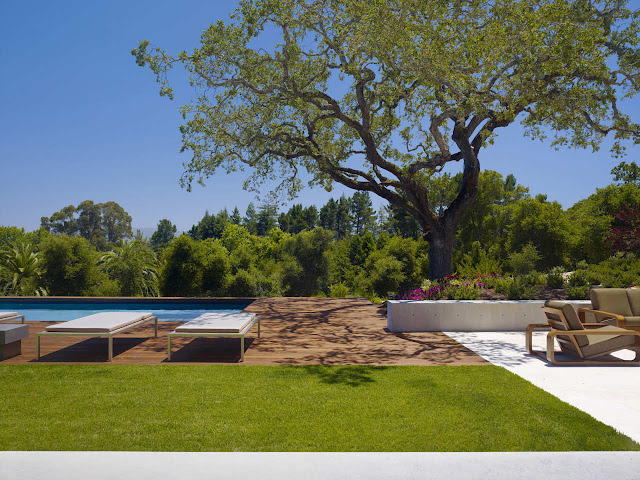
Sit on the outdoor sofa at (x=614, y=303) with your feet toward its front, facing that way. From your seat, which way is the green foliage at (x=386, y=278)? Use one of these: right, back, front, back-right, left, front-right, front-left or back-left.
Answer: back

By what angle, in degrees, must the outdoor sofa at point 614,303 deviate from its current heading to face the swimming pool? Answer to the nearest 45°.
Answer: approximately 135° to its right

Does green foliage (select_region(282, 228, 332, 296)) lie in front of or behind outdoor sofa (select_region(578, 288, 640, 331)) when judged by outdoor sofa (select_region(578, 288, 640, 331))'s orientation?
behind

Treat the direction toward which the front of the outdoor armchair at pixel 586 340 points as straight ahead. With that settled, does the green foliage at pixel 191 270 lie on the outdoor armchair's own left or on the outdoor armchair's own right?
on the outdoor armchair's own left

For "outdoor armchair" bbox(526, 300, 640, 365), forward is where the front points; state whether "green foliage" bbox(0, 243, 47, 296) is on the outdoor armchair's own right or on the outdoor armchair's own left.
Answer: on the outdoor armchair's own left

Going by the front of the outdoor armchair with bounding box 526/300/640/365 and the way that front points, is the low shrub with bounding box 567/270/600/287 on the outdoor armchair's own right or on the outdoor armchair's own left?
on the outdoor armchair's own left

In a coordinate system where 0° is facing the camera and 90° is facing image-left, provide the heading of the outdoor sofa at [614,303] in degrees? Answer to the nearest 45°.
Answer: approximately 315°

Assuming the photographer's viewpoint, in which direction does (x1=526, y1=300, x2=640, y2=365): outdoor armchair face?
facing away from the viewer and to the right of the viewer

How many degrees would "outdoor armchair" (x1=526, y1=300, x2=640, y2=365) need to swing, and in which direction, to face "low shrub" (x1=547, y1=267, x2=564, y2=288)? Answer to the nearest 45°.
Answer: approximately 45° to its left

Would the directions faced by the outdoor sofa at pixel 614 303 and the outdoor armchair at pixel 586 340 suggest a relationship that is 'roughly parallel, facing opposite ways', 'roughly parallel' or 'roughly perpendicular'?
roughly perpendicular
